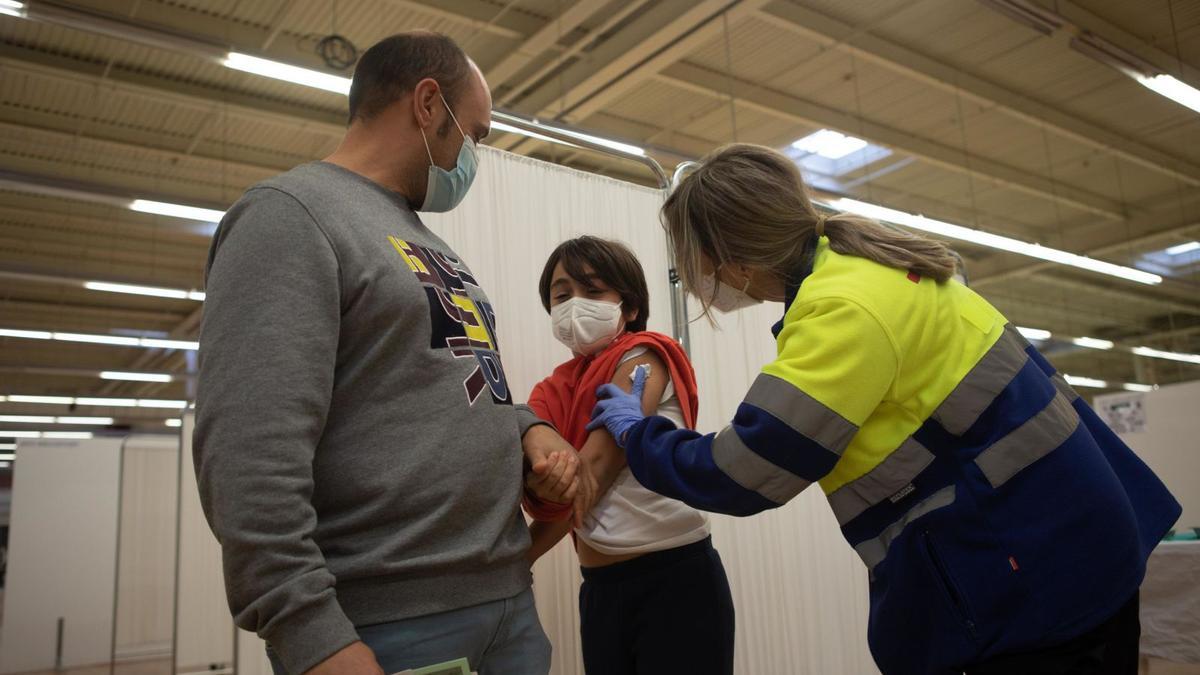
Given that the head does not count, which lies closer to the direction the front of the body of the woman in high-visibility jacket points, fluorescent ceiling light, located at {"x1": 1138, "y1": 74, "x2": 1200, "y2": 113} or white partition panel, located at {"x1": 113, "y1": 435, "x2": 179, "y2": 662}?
the white partition panel

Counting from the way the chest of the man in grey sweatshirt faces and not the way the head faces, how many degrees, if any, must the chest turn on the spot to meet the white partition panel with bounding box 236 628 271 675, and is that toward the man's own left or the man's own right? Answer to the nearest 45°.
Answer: approximately 135° to the man's own left

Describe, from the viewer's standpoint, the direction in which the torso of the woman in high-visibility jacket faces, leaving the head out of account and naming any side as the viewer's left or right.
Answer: facing to the left of the viewer

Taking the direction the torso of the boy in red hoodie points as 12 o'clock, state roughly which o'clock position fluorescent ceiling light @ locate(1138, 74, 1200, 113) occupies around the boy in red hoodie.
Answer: The fluorescent ceiling light is roughly at 6 o'clock from the boy in red hoodie.

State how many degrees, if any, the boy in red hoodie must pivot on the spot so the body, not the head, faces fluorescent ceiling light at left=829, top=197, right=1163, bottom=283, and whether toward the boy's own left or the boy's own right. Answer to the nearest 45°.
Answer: approximately 180°

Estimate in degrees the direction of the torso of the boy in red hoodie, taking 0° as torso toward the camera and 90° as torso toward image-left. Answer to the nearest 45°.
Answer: approximately 45°

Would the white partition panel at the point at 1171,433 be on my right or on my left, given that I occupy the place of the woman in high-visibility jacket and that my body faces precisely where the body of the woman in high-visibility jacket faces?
on my right

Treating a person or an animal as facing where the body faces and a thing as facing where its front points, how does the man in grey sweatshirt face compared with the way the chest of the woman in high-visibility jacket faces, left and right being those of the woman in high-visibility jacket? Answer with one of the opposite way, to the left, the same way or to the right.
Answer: the opposite way

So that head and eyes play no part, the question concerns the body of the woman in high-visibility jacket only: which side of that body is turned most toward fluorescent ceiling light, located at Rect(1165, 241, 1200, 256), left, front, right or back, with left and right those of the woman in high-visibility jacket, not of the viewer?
right

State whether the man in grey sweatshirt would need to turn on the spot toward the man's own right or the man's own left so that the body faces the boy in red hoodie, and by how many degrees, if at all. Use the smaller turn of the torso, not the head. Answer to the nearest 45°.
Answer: approximately 90° to the man's own left

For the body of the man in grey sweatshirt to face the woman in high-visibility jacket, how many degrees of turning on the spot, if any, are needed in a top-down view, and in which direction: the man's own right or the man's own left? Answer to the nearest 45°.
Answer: approximately 45° to the man's own left

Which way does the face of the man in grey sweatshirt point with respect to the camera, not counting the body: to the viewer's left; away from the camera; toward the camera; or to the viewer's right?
to the viewer's right

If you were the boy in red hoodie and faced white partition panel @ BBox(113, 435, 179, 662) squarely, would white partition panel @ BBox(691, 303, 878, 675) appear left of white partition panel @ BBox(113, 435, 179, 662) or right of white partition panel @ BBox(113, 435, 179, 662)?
right

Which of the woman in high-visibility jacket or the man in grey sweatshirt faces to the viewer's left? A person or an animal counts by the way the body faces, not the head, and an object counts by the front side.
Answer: the woman in high-visibility jacket

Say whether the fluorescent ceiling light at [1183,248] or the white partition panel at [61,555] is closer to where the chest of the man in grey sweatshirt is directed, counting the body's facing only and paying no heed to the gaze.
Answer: the fluorescent ceiling light

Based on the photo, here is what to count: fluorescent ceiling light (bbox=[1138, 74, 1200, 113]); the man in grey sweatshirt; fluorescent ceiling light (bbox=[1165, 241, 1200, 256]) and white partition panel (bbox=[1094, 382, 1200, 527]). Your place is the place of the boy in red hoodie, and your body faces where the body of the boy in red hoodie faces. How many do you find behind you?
3

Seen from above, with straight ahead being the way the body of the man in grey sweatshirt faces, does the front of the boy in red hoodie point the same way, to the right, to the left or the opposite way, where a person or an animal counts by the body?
to the right

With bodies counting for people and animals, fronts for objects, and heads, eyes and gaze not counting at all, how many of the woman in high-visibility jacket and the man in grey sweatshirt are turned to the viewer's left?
1
